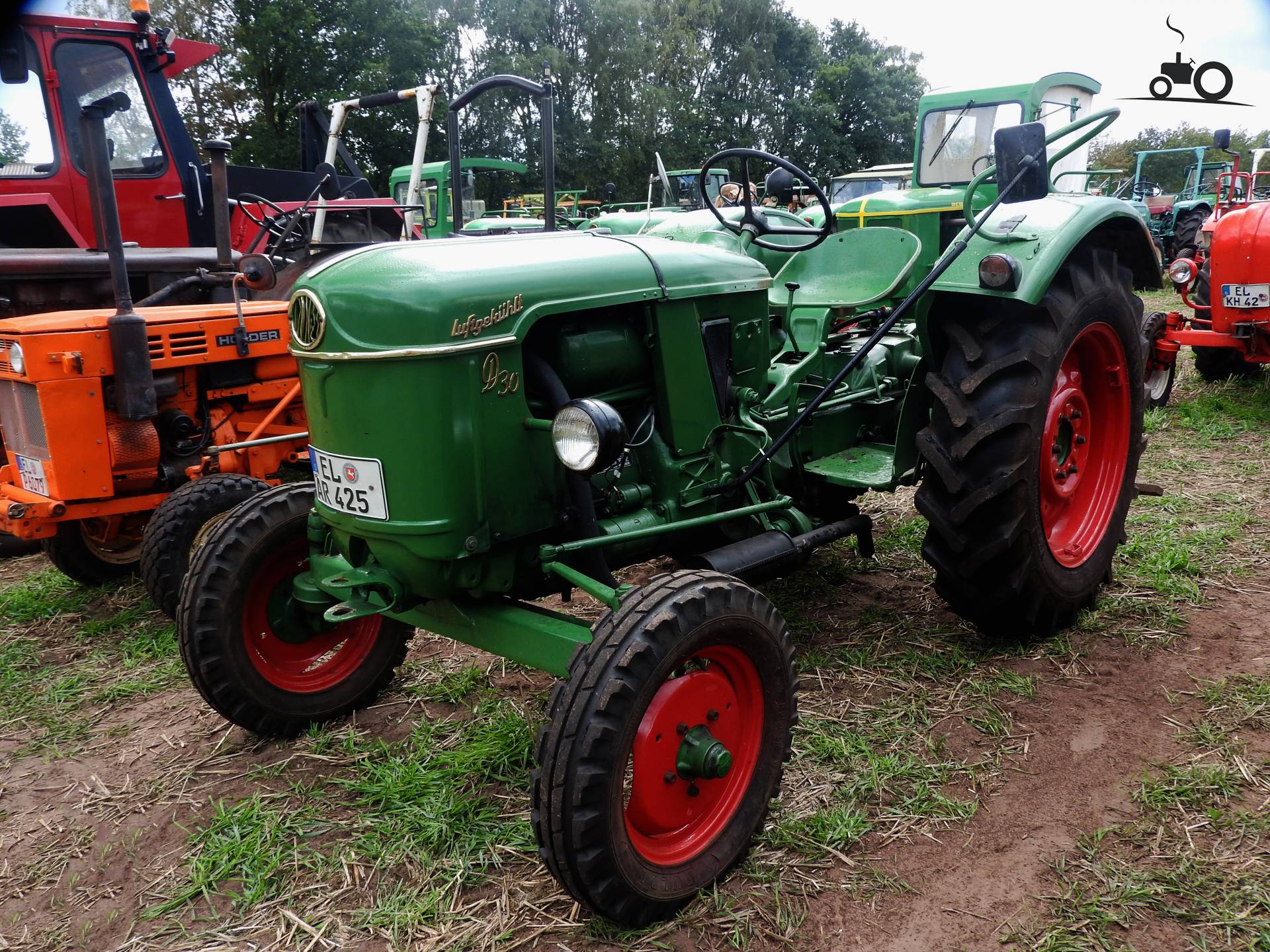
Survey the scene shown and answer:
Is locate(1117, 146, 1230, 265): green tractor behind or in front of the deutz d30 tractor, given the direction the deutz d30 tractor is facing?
behind

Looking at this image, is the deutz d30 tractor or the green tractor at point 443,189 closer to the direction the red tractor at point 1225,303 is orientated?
the deutz d30 tractor

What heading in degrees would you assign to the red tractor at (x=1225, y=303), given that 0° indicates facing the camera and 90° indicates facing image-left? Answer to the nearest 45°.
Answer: approximately 45°

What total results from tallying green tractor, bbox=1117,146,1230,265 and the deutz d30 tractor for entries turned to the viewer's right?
0

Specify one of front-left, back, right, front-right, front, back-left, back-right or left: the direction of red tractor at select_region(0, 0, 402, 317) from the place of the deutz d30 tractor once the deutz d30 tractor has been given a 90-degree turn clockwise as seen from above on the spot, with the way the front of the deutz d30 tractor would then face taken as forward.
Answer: front

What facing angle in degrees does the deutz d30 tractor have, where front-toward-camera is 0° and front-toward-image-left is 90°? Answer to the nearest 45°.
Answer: approximately 45°

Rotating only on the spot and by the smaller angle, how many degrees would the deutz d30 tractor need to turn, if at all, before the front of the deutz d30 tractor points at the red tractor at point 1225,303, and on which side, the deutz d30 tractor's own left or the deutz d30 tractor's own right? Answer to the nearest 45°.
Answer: approximately 180°

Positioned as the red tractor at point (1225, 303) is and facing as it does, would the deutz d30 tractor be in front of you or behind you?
in front

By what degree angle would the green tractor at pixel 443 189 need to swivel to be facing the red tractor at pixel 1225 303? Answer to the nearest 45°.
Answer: approximately 90° to its left
